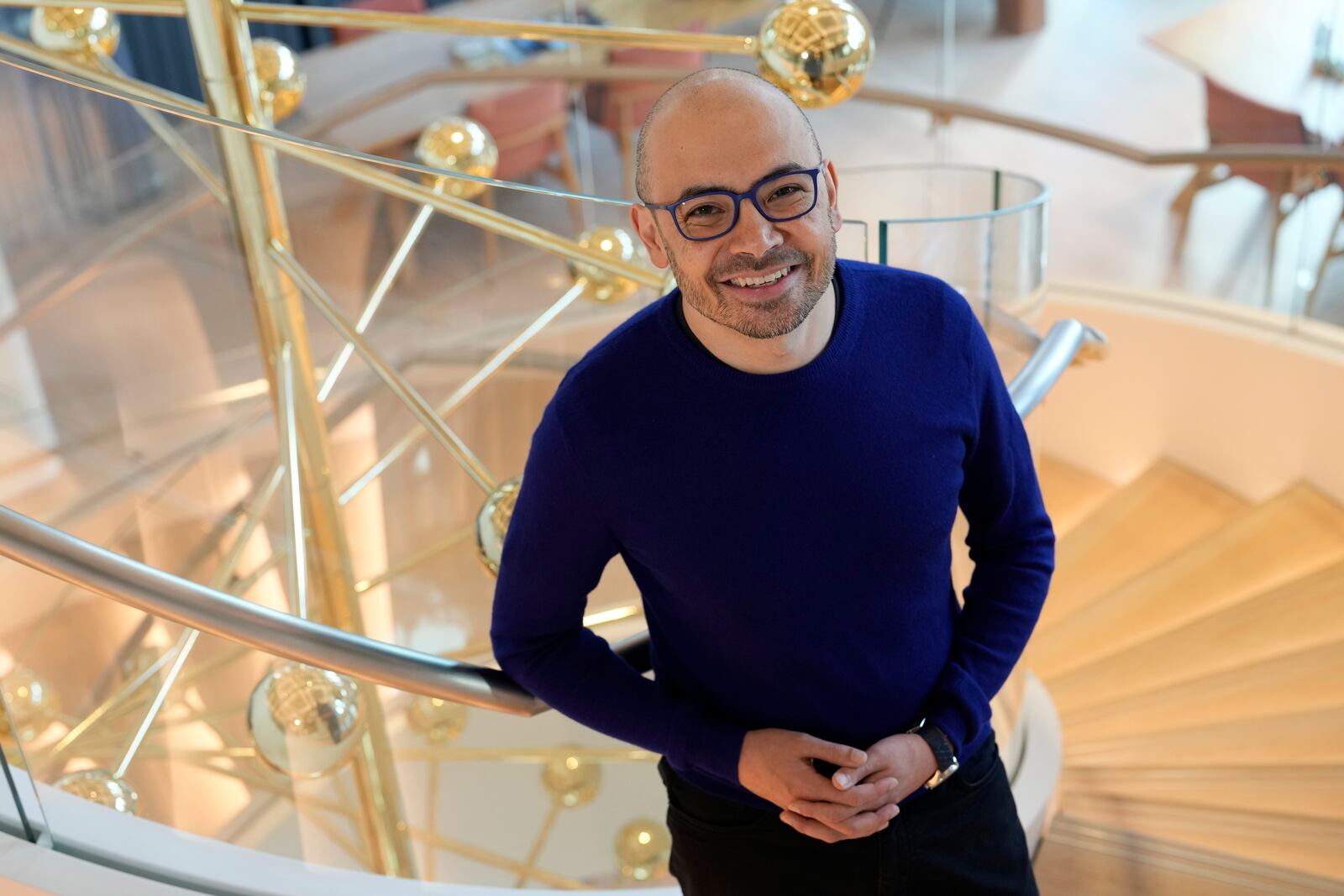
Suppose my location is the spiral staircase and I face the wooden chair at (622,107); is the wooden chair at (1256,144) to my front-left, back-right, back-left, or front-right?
front-right

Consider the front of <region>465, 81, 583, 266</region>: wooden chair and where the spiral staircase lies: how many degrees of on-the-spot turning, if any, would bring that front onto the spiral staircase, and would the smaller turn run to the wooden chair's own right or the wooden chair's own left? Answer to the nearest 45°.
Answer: approximately 180°

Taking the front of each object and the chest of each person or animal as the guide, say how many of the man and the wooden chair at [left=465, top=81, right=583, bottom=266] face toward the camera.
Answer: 1

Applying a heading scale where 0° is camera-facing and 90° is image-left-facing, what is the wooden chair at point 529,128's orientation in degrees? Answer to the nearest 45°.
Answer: approximately 135°

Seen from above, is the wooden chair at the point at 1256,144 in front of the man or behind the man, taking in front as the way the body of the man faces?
behind

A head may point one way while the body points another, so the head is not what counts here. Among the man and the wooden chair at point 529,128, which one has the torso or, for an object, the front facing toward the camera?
the man

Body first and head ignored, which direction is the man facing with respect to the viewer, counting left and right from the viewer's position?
facing the viewer

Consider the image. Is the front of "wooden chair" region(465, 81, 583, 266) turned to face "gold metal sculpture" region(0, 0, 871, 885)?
no

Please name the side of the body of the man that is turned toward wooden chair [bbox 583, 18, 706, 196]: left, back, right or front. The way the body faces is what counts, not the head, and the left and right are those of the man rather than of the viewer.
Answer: back

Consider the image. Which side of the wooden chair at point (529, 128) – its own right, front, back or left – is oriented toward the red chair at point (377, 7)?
front

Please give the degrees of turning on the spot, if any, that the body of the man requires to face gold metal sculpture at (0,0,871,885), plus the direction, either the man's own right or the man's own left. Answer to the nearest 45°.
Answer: approximately 135° to the man's own right

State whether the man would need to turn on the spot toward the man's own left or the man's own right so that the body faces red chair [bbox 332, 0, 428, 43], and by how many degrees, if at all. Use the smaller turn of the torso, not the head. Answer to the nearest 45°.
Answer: approximately 180°
